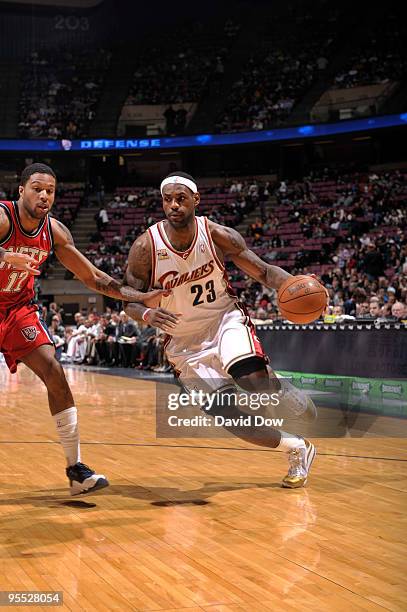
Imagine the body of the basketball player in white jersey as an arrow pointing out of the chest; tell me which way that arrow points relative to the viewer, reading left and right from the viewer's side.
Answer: facing the viewer

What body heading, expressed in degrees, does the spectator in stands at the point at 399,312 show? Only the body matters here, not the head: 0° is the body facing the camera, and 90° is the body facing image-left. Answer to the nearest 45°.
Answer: approximately 45°

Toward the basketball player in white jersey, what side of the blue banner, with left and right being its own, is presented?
front

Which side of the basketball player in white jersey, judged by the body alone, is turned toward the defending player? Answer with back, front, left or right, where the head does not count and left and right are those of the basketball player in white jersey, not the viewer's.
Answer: right

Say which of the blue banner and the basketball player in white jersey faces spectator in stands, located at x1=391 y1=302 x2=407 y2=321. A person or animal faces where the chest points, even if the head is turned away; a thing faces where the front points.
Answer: the blue banner

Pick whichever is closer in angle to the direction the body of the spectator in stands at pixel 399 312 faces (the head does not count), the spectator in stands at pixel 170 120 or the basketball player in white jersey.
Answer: the basketball player in white jersey

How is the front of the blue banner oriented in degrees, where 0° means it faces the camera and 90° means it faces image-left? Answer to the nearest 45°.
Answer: approximately 0°

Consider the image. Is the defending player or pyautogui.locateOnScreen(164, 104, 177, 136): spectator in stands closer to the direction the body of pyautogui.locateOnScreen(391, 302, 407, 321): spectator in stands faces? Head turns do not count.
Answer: the defending player

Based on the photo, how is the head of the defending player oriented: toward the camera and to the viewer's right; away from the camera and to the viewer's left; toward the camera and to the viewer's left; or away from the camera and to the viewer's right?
toward the camera and to the viewer's right

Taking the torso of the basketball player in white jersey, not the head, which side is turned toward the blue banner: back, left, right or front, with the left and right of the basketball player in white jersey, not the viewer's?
back

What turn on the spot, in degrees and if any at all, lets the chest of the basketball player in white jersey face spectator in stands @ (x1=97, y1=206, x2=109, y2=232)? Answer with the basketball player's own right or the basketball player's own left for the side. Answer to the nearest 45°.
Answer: approximately 180°

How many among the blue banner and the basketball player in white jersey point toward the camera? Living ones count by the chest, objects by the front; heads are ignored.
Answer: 2
